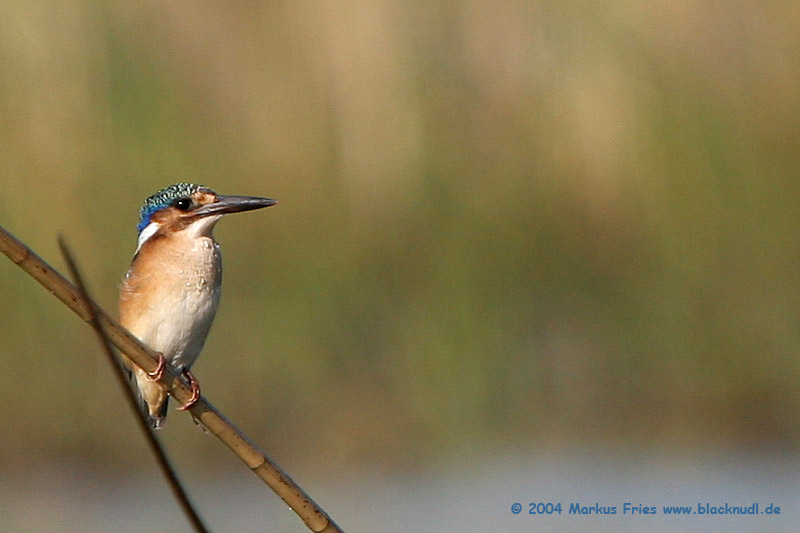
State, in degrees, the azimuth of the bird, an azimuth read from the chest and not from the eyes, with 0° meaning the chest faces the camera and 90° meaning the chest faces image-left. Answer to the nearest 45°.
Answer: approximately 315°

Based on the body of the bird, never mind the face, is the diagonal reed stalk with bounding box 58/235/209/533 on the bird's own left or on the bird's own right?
on the bird's own right
